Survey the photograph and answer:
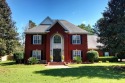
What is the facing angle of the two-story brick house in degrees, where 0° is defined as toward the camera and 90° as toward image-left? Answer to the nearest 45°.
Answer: approximately 0°

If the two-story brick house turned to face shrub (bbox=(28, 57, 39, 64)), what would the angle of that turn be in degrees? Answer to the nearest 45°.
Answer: approximately 45° to its right

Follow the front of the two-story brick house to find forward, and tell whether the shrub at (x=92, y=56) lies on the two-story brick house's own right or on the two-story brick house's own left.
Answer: on the two-story brick house's own left

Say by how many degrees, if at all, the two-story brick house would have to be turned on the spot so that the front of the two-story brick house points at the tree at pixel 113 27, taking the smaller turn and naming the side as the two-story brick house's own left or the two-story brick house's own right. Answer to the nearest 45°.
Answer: approximately 45° to the two-story brick house's own left

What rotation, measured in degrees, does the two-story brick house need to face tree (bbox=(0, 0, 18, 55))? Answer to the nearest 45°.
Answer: approximately 45° to its right
